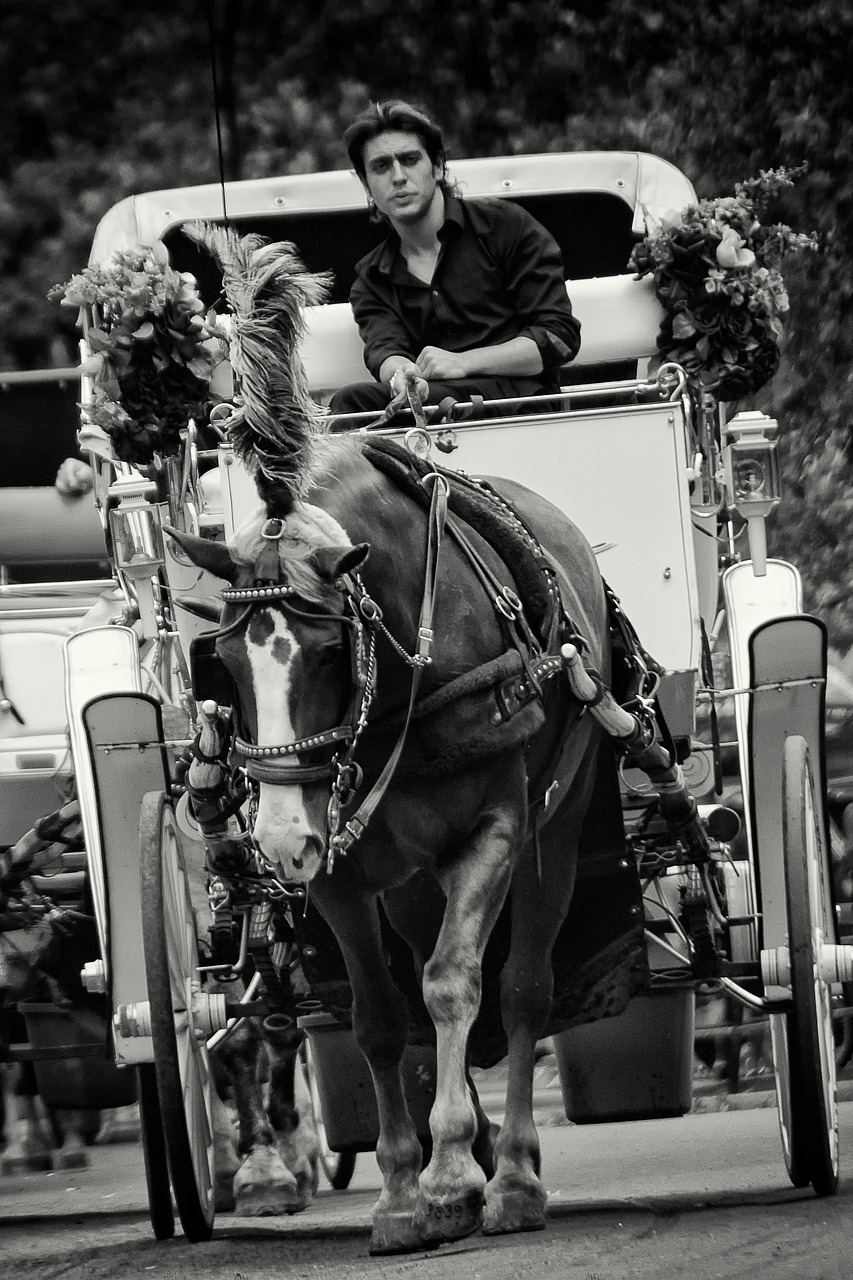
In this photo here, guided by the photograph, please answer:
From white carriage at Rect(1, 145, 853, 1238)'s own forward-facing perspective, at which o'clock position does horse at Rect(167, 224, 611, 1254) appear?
The horse is roughly at 1 o'clock from the white carriage.

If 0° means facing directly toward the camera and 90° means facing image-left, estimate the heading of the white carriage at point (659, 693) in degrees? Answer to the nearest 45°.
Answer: approximately 0°
